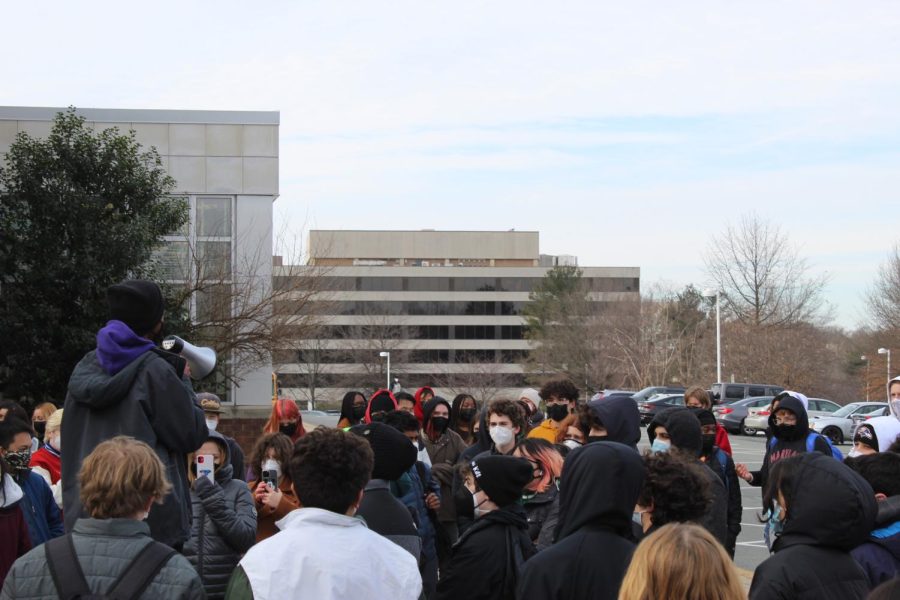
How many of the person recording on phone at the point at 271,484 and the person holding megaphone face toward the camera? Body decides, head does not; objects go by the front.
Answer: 1

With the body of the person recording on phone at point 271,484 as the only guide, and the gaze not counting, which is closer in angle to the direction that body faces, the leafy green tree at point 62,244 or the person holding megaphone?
the person holding megaphone

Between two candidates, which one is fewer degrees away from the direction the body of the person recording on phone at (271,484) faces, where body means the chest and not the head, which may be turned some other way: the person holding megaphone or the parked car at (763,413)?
the person holding megaphone

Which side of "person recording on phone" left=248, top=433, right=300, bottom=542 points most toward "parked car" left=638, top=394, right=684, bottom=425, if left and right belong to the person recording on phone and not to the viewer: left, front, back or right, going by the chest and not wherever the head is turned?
back

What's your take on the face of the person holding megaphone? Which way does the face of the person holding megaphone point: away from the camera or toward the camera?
away from the camera

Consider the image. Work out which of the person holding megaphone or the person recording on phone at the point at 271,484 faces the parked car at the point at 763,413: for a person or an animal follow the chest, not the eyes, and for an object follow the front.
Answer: the person holding megaphone
